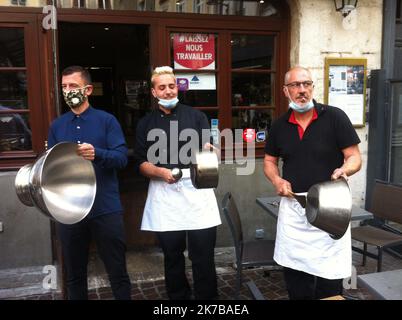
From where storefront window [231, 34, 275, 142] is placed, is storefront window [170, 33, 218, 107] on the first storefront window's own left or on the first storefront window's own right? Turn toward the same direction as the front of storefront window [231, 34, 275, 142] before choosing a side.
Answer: on the first storefront window's own right

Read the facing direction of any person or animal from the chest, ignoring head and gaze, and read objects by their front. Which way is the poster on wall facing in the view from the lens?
facing the viewer

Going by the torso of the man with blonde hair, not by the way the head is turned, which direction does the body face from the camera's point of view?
toward the camera

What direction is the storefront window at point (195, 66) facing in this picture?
toward the camera

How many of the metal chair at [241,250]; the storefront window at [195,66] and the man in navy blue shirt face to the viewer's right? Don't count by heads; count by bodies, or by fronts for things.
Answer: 1

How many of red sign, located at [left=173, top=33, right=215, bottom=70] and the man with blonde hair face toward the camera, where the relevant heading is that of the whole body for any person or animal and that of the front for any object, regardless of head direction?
2

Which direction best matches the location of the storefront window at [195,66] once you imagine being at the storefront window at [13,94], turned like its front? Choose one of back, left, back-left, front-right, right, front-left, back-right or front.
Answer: left

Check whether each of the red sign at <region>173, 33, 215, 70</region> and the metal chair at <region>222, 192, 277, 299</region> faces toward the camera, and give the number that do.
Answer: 1

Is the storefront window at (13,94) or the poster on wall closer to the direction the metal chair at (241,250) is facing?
the poster on wall

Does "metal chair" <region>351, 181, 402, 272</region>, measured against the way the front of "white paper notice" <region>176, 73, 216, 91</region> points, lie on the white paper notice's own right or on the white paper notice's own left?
on the white paper notice's own left

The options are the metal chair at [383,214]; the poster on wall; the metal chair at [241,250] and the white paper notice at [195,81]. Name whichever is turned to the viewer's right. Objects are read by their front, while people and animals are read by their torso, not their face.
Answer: the metal chair at [241,250]

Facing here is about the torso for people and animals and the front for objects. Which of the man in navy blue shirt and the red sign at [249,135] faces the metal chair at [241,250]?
the red sign

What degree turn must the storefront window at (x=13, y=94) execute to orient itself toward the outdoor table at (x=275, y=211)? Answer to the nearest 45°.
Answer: approximately 45° to its left
